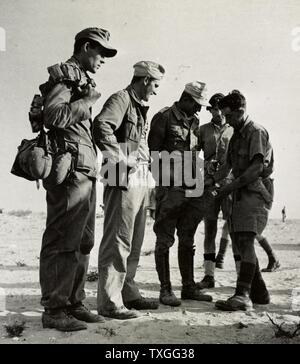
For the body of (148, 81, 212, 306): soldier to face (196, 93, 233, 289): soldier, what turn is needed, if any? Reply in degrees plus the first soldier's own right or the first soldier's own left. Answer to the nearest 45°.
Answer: approximately 135° to the first soldier's own left

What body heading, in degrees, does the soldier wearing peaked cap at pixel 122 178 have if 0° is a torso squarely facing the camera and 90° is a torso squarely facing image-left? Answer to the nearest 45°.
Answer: approximately 270°

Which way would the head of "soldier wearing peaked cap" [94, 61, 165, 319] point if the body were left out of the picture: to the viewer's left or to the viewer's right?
to the viewer's right

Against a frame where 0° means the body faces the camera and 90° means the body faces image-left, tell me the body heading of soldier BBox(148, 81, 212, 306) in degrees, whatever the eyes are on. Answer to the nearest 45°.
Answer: approximately 315°

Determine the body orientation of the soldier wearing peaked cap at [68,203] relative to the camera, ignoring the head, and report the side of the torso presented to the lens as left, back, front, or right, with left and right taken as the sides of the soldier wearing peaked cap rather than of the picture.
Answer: right

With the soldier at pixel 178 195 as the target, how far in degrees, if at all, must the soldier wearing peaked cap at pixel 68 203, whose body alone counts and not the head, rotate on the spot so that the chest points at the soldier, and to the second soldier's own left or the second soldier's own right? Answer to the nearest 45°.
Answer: approximately 45° to the second soldier's own left

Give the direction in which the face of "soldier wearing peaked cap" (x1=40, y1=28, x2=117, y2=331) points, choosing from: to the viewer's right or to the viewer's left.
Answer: to the viewer's right
